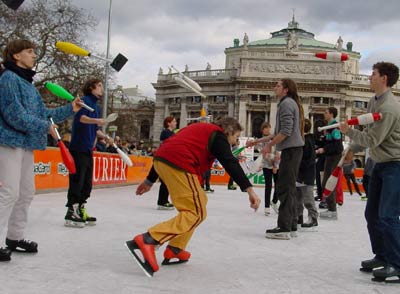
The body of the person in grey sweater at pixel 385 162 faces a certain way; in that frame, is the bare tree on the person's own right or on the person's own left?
on the person's own right

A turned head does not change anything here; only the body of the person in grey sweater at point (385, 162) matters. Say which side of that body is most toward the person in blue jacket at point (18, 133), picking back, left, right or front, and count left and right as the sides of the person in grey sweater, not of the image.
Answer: front

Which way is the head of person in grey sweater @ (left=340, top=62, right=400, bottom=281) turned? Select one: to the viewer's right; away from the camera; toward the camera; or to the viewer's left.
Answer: to the viewer's left

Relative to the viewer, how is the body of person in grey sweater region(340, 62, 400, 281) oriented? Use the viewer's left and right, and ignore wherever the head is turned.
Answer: facing to the left of the viewer

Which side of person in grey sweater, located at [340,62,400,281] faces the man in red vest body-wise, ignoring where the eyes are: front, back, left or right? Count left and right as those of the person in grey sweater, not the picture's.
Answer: front

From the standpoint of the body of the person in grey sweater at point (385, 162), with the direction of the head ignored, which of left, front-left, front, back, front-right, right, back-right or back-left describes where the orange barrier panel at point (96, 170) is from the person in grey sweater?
front-right

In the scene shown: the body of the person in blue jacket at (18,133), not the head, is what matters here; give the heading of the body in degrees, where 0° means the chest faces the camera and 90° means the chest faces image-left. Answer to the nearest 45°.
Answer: approximately 270°

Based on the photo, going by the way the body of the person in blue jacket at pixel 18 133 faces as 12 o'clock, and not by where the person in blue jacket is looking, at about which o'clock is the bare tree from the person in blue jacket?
The bare tree is roughly at 9 o'clock from the person in blue jacket.

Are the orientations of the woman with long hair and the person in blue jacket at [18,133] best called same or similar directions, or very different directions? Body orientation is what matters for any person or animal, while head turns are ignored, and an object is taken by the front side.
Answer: very different directions

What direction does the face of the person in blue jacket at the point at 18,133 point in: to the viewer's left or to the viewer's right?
to the viewer's right

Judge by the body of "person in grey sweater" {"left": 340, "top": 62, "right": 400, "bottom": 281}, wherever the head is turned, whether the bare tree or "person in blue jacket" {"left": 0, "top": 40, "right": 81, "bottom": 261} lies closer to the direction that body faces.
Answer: the person in blue jacket
